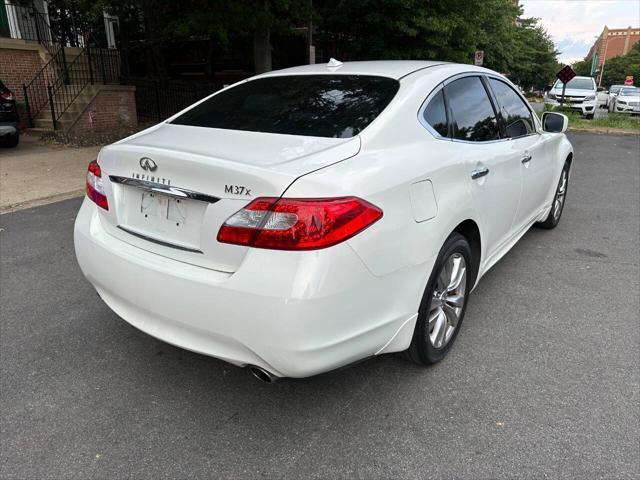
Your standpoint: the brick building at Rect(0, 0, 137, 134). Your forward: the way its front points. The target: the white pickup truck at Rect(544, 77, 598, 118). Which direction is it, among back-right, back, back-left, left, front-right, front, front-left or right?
front-left

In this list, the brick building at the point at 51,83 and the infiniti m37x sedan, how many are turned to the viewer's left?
0

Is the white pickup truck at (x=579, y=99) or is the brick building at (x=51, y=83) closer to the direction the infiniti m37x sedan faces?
the white pickup truck

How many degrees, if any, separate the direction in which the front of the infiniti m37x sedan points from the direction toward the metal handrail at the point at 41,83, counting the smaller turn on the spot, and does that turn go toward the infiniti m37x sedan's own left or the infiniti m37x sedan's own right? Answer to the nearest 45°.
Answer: approximately 90° to the infiniti m37x sedan's own left

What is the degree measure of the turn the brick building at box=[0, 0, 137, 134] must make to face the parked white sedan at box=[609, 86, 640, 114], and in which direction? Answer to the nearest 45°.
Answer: approximately 45° to its left

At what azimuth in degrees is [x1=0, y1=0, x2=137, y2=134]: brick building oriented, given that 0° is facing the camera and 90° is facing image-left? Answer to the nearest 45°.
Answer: approximately 315°

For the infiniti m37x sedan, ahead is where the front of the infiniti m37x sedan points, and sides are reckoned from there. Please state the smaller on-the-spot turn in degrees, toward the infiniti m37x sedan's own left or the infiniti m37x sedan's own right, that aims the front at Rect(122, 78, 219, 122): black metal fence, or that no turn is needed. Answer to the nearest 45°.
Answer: approximately 45° to the infiniti m37x sedan's own left

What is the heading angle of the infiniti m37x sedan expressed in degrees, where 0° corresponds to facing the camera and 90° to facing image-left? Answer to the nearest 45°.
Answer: approximately 225°
